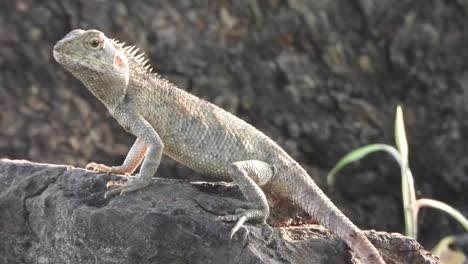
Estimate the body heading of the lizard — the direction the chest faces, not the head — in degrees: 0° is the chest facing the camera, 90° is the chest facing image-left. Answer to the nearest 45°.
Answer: approximately 90°
